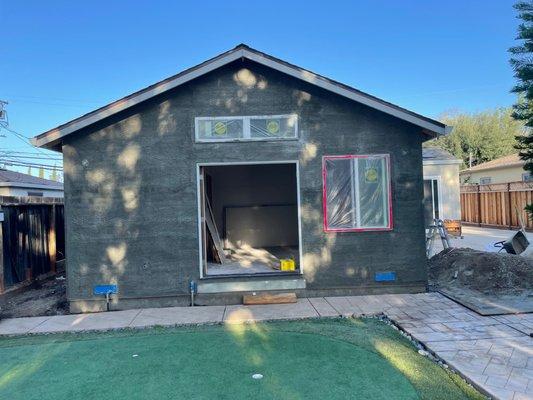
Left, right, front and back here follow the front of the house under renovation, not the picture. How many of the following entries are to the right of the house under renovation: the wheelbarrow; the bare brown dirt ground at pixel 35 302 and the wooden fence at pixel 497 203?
1

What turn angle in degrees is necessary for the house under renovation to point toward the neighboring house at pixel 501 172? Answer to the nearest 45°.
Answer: approximately 135° to its left

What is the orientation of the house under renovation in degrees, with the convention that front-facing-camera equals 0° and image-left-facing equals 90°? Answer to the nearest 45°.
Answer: approximately 0°

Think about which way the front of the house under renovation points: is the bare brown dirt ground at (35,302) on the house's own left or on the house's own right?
on the house's own right

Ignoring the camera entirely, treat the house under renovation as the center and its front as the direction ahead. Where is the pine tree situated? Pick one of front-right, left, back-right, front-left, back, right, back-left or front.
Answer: left

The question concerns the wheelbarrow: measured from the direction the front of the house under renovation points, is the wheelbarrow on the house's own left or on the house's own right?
on the house's own left

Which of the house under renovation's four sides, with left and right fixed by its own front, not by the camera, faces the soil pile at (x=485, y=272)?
left
